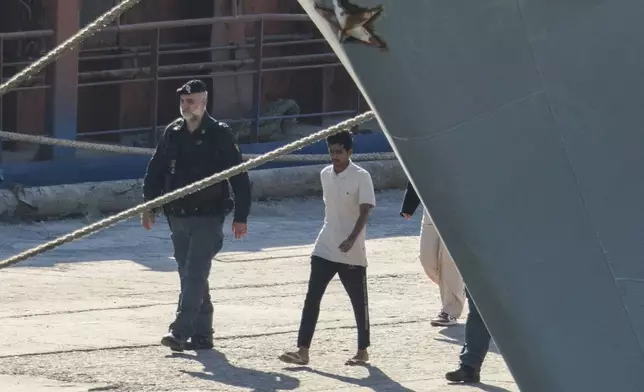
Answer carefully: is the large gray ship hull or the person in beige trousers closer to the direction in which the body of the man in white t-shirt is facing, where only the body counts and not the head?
the large gray ship hull

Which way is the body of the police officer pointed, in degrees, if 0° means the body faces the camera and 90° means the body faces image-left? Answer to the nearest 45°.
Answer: approximately 45°

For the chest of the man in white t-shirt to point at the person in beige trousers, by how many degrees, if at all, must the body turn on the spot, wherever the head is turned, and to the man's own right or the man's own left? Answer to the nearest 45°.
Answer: approximately 180°

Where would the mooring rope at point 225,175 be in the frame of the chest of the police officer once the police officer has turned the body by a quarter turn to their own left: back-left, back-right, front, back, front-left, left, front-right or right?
front-right

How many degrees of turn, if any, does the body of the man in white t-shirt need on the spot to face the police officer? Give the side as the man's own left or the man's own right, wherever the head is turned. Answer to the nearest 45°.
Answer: approximately 45° to the man's own right

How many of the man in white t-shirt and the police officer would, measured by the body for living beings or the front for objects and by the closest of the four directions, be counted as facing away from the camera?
0

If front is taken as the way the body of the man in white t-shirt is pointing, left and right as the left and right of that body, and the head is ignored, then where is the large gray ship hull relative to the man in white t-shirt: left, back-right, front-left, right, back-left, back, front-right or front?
front-left
